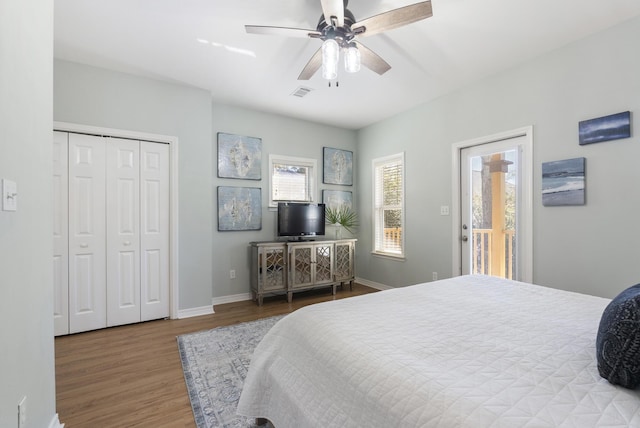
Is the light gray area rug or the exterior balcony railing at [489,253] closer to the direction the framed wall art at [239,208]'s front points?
the light gray area rug

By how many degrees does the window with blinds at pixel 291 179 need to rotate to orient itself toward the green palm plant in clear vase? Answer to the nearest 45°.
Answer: approximately 45° to its left

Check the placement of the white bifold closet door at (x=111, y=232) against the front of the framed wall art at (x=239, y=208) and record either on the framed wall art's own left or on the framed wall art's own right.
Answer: on the framed wall art's own right

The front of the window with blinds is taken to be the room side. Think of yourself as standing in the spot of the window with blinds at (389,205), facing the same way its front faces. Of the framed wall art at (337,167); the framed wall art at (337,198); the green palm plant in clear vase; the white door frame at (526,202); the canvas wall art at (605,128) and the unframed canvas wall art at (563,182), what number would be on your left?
3

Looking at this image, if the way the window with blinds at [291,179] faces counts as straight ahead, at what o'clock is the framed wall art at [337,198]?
The framed wall art is roughly at 10 o'clock from the window with blinds.

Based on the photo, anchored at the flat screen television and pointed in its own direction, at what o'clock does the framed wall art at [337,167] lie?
The framed wall art is roughly at 9 o'clock from the flat screen television.

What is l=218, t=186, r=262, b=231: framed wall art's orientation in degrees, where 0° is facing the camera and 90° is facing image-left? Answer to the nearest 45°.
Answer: approximately 0°

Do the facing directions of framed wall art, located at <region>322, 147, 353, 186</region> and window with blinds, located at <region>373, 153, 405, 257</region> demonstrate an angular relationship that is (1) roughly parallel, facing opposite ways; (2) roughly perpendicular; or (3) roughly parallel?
roughly perpendicular

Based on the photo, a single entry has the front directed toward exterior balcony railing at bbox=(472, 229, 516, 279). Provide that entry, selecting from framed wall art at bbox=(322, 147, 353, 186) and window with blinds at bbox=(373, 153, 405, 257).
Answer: the framed wall art

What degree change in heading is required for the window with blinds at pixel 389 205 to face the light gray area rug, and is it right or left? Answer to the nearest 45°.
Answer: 0° — it already faces it
